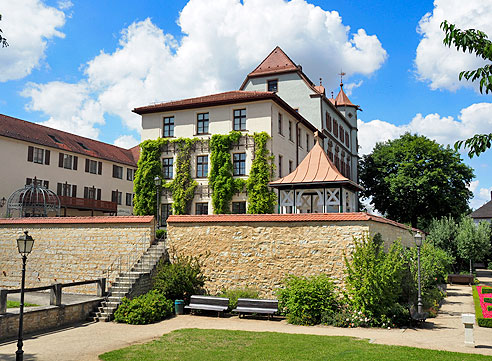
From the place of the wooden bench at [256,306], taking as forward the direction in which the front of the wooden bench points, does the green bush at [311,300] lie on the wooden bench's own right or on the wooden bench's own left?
on the wooden bench's own left

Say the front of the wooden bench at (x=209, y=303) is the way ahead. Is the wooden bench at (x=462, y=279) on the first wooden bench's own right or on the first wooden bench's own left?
on the first wooden bench's own left

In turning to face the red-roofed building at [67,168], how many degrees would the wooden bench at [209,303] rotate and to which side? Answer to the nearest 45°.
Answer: approximately 135° to its right

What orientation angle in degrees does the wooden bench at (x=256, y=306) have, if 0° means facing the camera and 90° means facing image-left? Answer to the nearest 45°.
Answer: approximately 0°

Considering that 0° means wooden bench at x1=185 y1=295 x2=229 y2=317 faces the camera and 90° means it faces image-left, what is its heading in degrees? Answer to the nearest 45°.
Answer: approximately 0°

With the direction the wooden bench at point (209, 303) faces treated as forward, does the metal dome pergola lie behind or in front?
behind

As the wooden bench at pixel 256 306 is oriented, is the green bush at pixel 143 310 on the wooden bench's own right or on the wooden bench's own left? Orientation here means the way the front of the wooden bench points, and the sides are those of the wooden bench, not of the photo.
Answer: on the wooden bench's own right

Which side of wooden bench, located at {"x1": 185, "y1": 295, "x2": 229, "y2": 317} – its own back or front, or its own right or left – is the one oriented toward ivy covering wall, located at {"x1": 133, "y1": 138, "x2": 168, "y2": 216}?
back

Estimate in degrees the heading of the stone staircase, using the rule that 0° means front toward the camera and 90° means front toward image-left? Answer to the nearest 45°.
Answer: approximately 45°

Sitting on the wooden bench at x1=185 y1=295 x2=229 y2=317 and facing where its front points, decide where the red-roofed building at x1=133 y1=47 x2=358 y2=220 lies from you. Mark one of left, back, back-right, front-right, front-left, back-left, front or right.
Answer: back

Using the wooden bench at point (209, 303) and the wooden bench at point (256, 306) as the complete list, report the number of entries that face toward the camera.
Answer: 2
